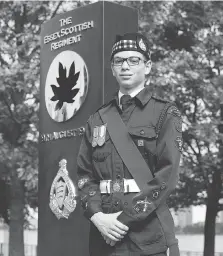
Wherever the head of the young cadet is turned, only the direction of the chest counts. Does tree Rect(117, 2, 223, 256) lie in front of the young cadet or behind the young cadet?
behind

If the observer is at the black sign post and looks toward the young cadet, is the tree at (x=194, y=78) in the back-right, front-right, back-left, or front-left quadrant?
back-left

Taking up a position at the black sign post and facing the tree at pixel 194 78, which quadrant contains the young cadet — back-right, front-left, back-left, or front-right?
back-right

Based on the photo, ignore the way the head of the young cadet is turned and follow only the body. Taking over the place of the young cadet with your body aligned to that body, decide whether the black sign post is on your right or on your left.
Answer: on your right

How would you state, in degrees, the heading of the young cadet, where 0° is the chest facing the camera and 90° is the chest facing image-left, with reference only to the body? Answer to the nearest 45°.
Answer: approximately 45°
